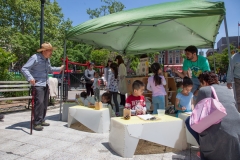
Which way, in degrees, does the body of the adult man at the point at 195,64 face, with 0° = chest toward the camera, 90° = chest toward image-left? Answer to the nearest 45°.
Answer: approximately 45°

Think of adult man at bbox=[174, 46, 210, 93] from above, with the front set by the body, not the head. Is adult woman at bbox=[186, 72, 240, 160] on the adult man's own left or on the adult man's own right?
on the adult man's own left

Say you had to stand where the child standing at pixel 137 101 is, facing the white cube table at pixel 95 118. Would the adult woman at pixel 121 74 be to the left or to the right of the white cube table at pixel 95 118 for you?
right

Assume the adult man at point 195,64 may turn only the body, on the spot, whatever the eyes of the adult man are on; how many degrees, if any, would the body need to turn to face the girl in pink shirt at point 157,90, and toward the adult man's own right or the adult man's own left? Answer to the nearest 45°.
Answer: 0° — they already face them

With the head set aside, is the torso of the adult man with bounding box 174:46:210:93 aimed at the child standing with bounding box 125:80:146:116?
yes

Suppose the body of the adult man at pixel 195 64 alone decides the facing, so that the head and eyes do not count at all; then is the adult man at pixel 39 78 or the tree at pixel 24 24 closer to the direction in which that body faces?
the adult man

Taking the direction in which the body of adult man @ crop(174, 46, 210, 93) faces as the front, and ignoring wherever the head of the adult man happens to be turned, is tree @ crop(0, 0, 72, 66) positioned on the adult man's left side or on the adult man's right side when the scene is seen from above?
on the adult man's right side
